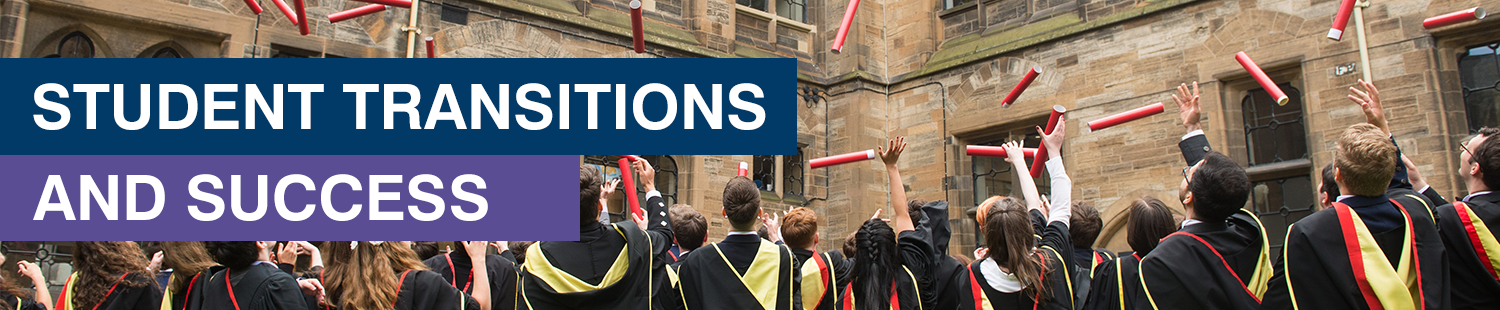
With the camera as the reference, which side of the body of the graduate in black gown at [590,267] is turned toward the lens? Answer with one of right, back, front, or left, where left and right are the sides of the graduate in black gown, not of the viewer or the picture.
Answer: back

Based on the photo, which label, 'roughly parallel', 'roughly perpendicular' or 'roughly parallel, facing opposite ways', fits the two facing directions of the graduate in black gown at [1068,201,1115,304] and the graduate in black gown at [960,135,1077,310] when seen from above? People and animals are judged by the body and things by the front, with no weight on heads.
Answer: roughly parallel

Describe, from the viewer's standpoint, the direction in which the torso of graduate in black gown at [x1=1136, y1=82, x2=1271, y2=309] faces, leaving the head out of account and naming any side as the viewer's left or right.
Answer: facing away from the viewer and to the left of the viewer

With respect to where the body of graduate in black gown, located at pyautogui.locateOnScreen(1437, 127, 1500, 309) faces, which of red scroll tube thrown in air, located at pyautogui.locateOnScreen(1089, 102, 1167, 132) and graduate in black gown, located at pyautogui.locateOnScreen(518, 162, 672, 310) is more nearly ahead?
the red scroll tube thrown in air

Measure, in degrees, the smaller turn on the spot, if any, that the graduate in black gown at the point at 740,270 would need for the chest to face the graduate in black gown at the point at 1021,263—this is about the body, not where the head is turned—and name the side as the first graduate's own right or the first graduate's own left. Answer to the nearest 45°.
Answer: approximately 90° to the first graduate's own right

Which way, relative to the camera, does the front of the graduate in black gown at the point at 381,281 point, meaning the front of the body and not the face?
away from the camera

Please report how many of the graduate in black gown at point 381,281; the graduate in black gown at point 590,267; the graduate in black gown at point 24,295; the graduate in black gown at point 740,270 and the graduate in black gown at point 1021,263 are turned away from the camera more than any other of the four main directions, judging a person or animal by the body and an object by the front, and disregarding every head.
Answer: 5

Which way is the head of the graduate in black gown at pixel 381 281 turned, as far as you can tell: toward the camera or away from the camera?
away from the camera

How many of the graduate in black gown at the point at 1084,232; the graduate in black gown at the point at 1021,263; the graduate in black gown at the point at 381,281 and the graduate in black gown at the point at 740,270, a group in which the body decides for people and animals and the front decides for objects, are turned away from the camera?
4

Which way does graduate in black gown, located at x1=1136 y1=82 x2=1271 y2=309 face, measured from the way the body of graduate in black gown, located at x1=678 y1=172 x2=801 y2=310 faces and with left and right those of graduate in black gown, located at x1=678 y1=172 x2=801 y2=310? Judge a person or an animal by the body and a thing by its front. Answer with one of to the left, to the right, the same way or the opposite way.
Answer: the same way

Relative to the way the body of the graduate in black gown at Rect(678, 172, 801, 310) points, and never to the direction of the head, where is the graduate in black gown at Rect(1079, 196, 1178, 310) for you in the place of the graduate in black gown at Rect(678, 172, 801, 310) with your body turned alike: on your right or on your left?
on your right

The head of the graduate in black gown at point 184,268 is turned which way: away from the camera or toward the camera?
away from the camera

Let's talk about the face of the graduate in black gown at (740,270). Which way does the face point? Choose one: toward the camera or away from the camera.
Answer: away from the camera

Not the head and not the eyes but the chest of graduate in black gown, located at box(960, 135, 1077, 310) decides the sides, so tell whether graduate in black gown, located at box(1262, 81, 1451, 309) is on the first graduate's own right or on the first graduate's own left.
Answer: on the first graduate's own right
